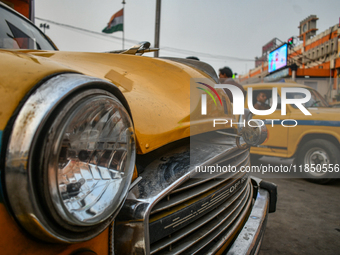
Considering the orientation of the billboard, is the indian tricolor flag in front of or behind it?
in front

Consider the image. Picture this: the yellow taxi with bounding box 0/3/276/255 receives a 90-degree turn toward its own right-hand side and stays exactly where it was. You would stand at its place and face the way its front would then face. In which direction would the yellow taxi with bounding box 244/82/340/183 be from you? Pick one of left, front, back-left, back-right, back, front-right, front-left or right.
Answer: back

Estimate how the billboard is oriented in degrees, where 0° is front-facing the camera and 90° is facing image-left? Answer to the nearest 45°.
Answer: approximately 45°

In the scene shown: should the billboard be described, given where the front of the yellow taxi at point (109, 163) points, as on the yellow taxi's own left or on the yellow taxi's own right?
on the yellow taxi's own left

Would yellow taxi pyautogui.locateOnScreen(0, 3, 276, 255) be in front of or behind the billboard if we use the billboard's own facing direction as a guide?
in front

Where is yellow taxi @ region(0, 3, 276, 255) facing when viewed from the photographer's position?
facing the viewer and to the right of the viewer

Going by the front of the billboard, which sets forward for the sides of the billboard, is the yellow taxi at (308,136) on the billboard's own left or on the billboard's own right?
on the billboard's own left

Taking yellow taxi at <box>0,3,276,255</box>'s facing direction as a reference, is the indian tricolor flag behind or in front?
behind

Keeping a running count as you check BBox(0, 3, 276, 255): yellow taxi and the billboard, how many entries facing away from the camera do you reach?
0
